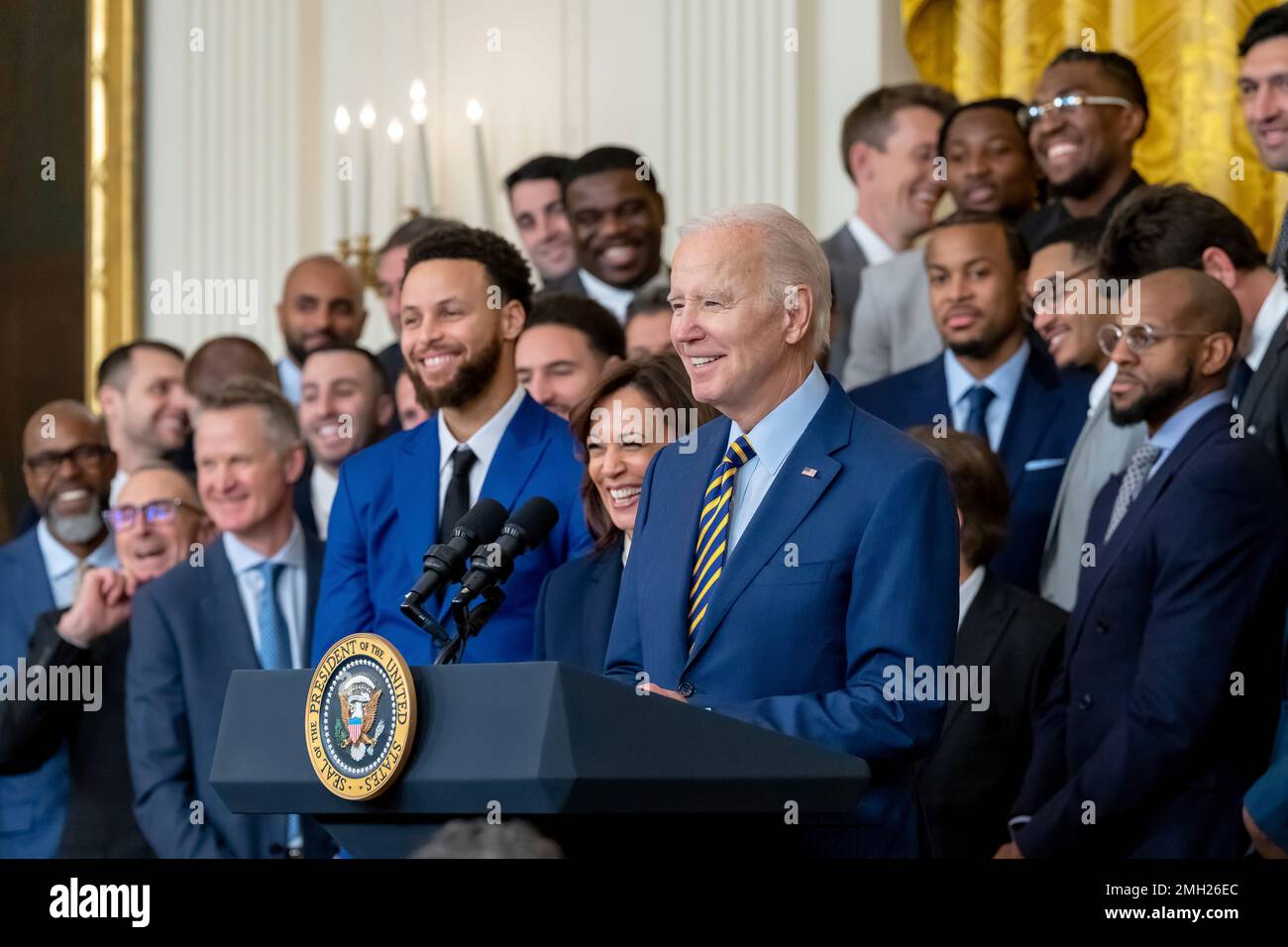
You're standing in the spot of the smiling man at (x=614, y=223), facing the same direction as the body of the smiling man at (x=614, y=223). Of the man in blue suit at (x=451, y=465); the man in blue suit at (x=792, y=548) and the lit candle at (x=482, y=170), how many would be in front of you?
2

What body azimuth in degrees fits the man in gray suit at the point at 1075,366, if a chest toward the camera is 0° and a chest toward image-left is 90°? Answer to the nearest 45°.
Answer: approximately 45°

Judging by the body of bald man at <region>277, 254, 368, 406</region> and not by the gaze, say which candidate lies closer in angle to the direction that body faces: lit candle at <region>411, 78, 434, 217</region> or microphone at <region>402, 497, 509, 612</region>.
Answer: the microphone

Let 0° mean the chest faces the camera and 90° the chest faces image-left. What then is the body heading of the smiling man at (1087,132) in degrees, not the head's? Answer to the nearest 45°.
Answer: approximately 45°

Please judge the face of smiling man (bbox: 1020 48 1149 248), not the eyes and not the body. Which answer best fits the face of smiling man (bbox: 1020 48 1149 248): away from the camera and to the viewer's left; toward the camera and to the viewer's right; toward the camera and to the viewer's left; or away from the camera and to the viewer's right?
toward the camera and to the viewer's left

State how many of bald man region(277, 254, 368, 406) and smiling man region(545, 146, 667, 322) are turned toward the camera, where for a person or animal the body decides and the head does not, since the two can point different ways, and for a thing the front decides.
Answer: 2
